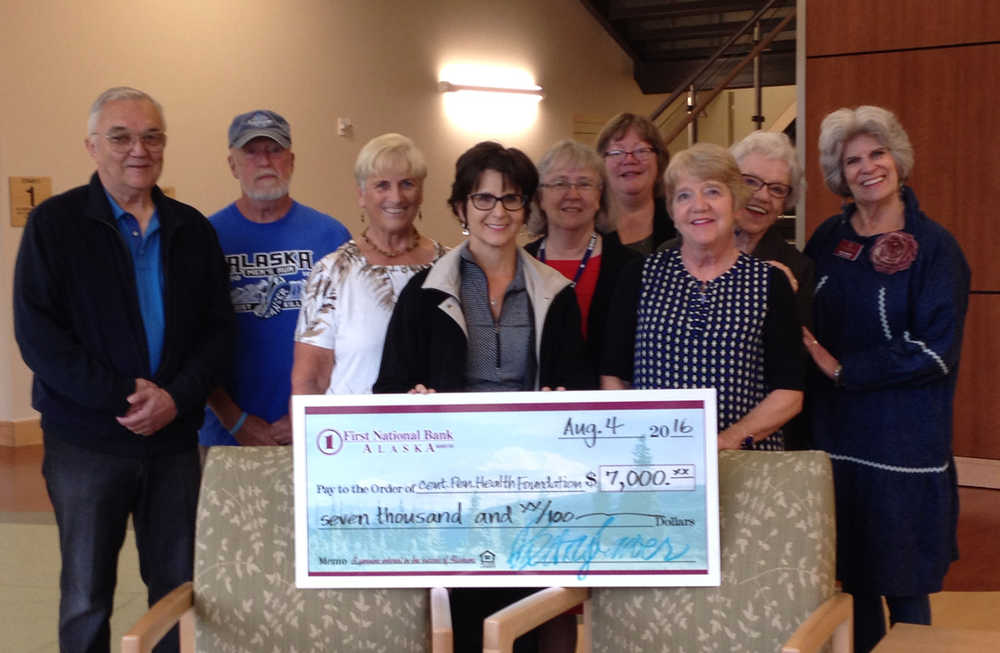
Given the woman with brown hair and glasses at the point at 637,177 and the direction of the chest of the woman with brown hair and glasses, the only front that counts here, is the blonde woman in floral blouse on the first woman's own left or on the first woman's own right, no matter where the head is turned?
on the first woman's own right

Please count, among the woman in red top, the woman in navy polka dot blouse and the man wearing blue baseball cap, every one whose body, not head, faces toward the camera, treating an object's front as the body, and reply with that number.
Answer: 3

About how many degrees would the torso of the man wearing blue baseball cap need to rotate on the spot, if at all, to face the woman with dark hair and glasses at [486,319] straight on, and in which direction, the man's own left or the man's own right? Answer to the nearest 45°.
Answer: approximately 45° to the man's own left

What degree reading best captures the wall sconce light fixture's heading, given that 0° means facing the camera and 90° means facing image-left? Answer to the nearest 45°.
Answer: approximately 0°

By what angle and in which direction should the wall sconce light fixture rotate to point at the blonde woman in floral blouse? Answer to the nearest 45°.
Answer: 0° — it already faces them

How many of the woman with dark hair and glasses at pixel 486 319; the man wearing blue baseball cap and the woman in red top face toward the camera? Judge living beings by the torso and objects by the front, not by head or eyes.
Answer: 3

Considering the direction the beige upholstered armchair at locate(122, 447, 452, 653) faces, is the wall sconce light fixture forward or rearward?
rearward

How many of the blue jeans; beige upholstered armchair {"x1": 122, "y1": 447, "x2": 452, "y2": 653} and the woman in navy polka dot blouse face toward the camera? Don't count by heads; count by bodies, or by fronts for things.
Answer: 3
